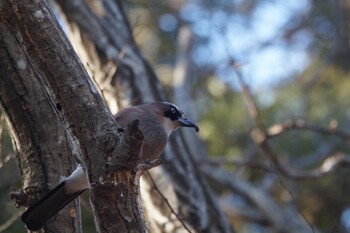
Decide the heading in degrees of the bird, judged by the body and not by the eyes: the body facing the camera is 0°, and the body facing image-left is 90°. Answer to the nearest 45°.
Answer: approximately 270°

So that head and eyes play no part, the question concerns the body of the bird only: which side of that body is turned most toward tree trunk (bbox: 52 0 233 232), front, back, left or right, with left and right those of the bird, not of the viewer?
left
